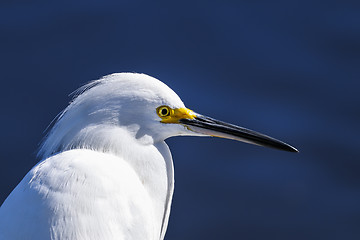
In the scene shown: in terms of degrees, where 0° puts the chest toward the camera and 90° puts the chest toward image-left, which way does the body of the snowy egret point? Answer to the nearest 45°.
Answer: approximately 270°
